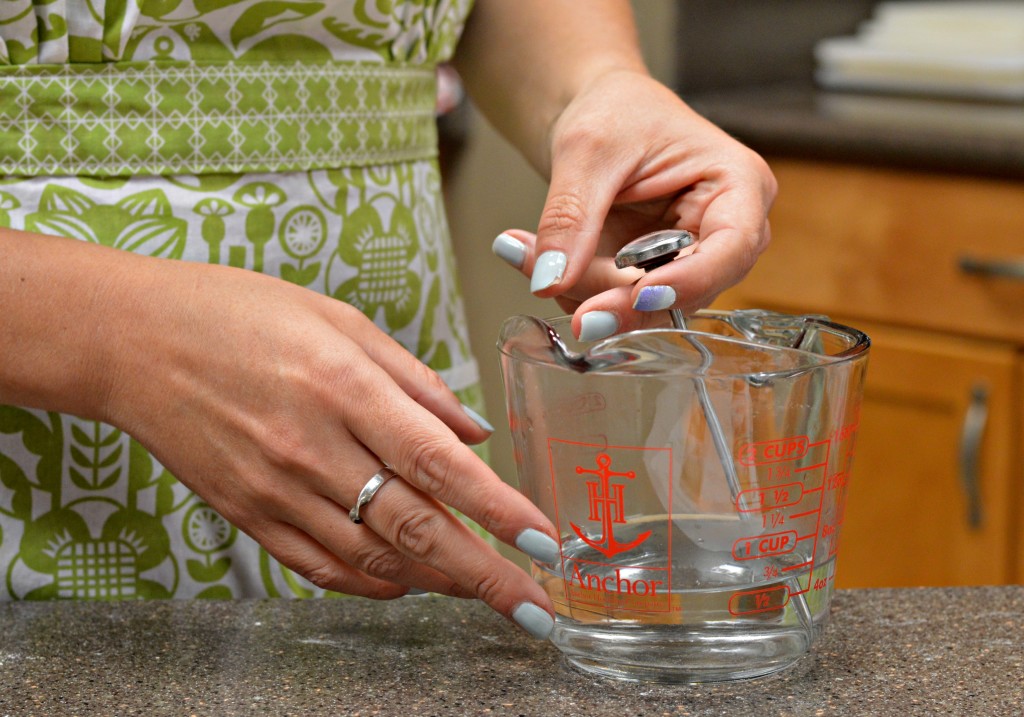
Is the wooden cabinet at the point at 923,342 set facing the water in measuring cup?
yes

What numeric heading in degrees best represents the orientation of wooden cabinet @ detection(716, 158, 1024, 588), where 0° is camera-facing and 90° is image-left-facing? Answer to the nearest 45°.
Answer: approximately 0°
